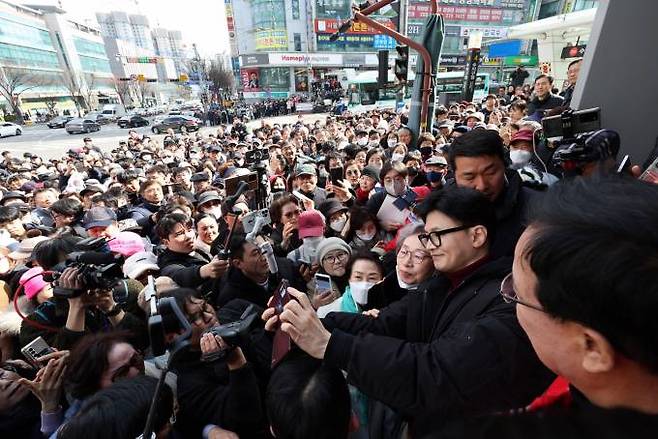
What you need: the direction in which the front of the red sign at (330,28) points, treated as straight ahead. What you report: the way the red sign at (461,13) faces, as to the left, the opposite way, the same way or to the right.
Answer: the same way

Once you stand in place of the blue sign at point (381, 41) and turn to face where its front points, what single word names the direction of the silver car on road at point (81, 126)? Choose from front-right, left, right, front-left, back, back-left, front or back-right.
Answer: front-right

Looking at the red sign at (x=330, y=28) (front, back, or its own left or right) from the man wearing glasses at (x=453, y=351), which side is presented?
front

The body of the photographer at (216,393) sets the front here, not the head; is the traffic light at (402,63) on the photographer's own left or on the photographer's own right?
on the photographer's own left

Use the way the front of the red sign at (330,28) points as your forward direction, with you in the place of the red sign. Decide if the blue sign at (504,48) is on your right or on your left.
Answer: on your left

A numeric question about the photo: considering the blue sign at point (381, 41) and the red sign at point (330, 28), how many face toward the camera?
2

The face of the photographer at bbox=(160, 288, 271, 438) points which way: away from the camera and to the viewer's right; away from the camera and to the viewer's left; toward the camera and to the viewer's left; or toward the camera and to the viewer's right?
toward the camera and to the viewer's right

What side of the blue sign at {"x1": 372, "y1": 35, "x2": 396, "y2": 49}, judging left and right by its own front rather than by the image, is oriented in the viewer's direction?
front

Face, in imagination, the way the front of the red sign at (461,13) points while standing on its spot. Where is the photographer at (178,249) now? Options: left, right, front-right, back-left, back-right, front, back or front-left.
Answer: front

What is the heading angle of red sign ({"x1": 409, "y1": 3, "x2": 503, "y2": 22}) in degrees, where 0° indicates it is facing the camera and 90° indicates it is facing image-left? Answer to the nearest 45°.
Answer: approximately 0°

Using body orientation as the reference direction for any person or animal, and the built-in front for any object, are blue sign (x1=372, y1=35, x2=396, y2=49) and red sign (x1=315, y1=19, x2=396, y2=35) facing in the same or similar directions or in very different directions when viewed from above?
same or similar directions

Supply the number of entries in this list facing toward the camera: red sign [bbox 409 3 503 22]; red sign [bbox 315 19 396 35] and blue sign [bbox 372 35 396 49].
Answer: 3

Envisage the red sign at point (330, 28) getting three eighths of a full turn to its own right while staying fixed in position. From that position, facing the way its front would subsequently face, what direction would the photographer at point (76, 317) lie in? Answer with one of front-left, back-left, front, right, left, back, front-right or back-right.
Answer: back-left

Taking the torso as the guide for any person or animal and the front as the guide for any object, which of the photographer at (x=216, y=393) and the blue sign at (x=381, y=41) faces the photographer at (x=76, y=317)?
the blue sign

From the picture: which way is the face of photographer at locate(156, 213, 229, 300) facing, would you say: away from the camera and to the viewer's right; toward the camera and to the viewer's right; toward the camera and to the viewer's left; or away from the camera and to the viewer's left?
toward the camera and to the viewer's right

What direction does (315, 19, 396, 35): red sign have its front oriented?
toward the camera
